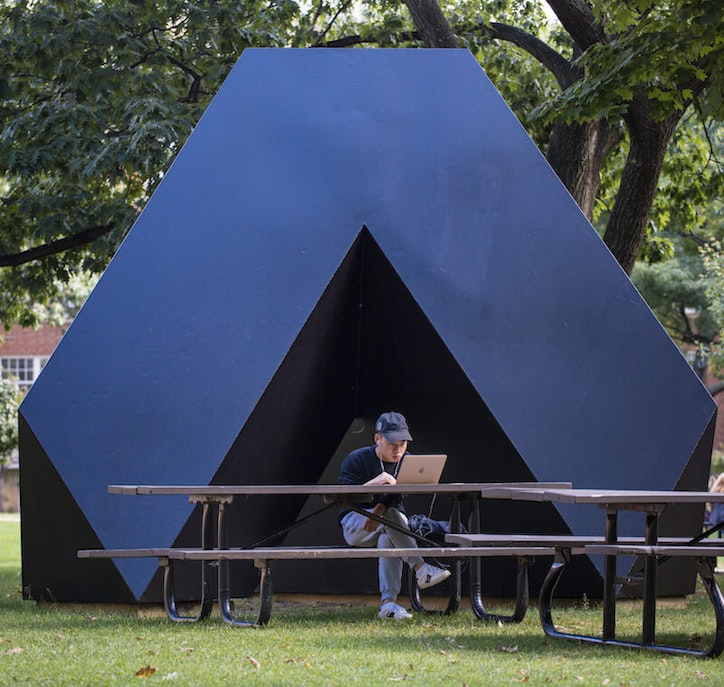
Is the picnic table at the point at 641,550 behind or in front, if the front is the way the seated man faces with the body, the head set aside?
in front

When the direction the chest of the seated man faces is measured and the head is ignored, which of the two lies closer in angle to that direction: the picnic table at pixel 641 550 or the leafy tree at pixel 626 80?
the picnic table

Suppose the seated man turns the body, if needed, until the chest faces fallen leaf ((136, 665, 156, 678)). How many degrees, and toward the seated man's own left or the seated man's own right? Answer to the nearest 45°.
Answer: approximately 45° to the seated man's own right

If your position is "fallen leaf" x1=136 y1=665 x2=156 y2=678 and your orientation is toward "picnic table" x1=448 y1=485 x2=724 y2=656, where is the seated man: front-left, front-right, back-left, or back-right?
front-left

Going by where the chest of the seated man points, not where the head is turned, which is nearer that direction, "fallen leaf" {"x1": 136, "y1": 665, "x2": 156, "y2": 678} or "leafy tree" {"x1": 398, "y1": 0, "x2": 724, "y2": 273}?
the fallen leaf

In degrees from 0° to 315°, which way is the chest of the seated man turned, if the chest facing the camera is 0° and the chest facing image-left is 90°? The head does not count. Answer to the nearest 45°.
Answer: approximately 315°

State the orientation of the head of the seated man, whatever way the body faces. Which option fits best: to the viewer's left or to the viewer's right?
to the viewer's right
